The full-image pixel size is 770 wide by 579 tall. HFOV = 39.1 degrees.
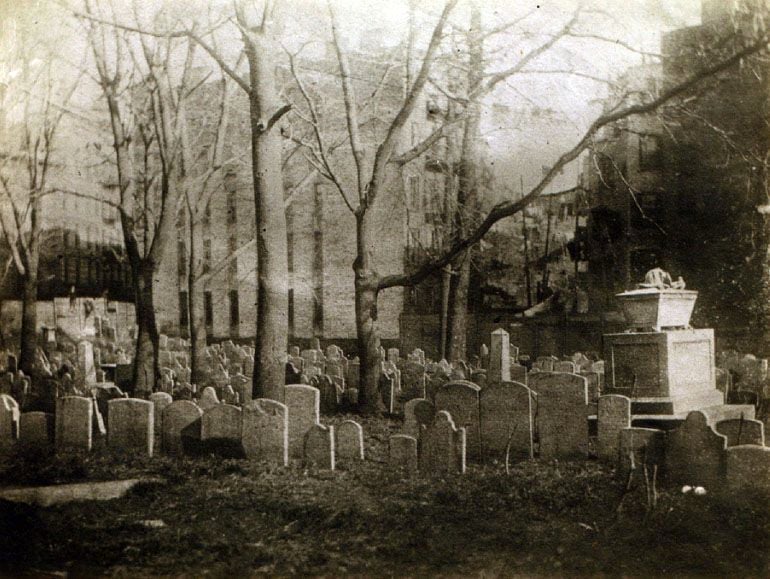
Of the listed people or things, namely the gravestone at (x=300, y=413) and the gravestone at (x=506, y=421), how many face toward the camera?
2

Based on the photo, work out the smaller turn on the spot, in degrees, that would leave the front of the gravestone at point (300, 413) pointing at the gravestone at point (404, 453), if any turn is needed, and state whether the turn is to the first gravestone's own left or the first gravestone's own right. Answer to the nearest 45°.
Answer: approximately 45° to the first gravestone's own left

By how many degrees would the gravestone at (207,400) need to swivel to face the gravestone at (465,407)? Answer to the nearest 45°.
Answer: approximately 45° to its left

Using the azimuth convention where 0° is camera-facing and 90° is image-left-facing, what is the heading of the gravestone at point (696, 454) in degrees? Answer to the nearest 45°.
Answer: approximately 0°

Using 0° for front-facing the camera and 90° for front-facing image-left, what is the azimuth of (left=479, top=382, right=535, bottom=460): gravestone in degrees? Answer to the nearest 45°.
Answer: approximately 0°
